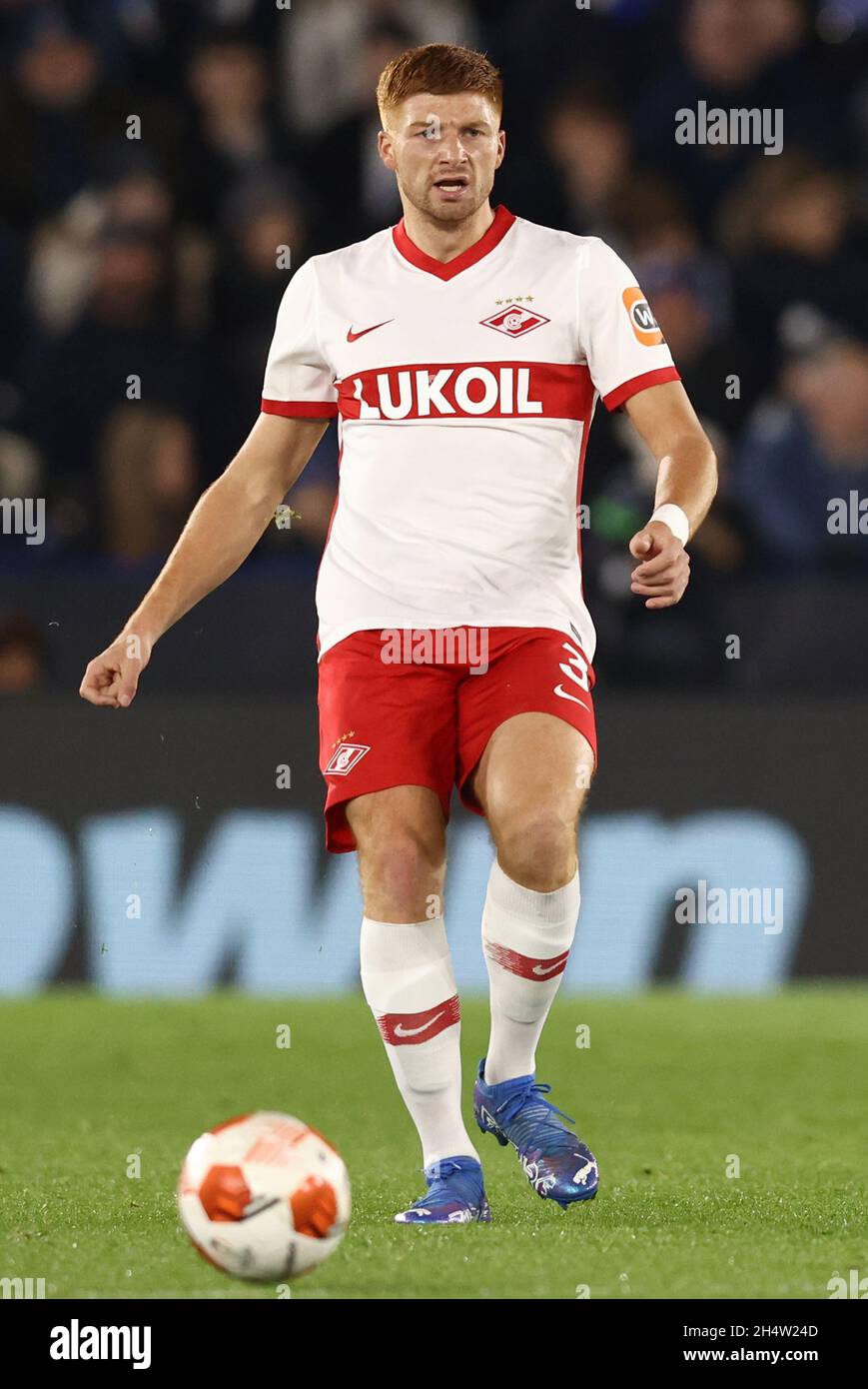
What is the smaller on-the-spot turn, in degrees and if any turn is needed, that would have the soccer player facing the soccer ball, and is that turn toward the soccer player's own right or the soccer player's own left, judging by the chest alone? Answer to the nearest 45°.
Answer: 0° — they already face it

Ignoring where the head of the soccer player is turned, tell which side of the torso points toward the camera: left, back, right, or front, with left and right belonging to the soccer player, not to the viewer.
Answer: front

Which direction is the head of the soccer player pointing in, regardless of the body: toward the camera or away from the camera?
toward the camera
